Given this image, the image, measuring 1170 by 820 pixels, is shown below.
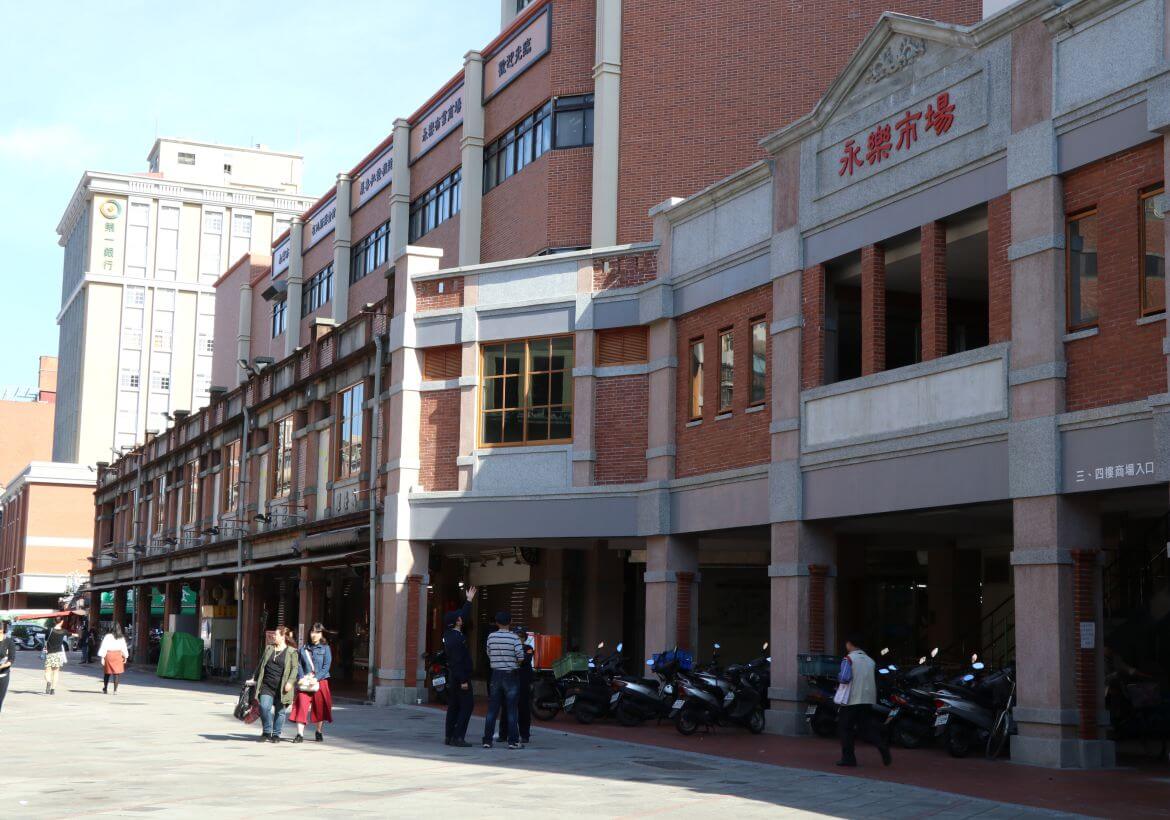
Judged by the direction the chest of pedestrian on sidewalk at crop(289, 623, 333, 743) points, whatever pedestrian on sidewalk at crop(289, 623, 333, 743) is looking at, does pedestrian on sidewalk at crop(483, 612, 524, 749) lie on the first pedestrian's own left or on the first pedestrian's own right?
on the first pedestrian's own left

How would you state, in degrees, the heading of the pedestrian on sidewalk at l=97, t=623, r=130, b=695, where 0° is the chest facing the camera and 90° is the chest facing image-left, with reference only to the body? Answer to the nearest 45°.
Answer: approximately 180°

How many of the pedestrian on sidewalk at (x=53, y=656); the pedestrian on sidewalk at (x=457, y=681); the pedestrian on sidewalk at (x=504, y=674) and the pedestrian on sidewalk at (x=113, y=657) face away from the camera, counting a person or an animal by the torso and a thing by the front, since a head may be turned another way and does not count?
3

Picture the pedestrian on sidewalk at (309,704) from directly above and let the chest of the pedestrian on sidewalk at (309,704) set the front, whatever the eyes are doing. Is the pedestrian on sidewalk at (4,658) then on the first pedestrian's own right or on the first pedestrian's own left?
on the first pedestrian's own right

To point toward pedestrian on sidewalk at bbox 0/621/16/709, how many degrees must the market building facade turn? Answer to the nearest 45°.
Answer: approximately 45° to its right

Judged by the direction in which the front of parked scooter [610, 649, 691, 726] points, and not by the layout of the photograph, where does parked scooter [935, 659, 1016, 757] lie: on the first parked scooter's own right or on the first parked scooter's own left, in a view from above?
on the first parked scooter's own right

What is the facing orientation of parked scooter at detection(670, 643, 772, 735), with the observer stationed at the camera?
facing away from the viewer and to the right of the viewer

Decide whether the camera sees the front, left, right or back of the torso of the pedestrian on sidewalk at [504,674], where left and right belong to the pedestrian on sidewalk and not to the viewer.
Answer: back
